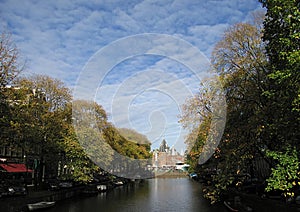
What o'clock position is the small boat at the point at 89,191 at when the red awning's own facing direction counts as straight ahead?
The small boat is roughly at 10 o'clock from the red awning.

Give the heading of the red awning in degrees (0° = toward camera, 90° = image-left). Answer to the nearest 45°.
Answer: approximately 315°
